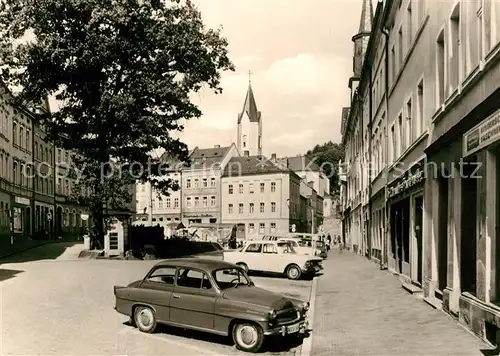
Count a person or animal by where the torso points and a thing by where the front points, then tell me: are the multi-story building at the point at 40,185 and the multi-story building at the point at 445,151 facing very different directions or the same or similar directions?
very different directions

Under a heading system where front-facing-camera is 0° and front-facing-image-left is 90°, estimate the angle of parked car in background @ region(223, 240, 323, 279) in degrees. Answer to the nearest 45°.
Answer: approximately 315°

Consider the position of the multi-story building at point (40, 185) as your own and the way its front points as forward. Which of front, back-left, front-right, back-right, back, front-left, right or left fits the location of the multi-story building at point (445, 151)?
front-right

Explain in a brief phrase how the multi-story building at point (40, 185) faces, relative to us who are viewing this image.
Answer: facing the viewer and to the right of the viewer

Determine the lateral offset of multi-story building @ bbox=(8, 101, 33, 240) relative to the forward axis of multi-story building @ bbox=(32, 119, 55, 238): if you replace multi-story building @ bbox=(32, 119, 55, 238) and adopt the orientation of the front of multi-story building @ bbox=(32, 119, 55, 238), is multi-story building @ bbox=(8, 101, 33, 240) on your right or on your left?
on your right

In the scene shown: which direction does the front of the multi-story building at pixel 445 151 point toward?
to the viewer's left

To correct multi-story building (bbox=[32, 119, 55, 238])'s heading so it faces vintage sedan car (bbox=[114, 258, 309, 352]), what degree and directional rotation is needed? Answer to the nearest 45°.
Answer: approximately 45° to its right

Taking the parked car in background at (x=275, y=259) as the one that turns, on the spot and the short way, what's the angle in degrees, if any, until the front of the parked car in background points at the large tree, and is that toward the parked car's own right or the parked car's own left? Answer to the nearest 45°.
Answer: approximately 180°

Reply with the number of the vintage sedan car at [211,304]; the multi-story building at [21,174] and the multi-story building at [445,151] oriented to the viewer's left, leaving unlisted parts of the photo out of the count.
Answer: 1

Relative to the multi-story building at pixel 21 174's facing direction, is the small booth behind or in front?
in front

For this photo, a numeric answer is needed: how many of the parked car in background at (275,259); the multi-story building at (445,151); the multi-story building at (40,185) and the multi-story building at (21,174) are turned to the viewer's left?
1

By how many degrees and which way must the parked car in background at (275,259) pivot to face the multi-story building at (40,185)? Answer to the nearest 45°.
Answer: approximately 180°
